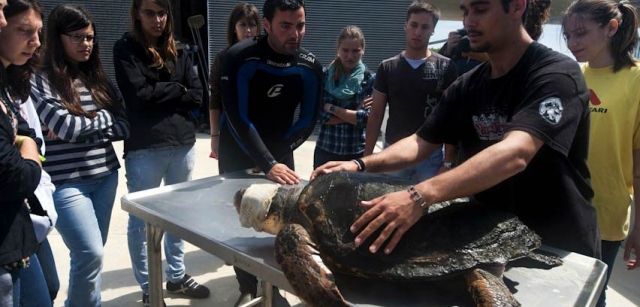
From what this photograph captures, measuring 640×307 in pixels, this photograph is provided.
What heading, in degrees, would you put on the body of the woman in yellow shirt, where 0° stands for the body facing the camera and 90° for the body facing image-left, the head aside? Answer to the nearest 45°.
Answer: approximately 45°

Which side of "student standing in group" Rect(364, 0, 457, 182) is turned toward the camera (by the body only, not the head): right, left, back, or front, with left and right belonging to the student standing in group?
front

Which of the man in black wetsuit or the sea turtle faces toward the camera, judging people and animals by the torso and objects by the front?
the man in black wetsuit

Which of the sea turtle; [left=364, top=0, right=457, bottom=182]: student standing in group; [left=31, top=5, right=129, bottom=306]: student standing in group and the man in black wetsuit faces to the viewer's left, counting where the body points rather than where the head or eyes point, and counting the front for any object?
the sea turtle

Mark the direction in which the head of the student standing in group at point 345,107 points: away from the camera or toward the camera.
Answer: toward the camera

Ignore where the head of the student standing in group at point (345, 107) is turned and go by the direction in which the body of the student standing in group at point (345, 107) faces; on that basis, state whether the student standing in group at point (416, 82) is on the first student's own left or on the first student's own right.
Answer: on the first student's own left

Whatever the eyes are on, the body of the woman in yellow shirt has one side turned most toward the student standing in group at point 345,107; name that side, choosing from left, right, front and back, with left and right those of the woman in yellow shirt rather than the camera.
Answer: right

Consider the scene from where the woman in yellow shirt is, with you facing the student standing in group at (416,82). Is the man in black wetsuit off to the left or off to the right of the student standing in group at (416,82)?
left

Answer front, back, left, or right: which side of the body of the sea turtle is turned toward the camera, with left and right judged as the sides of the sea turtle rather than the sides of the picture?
left

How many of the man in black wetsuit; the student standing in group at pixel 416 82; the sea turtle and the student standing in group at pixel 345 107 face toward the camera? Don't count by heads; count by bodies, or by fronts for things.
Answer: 3

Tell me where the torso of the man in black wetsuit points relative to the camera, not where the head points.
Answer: toward the camera

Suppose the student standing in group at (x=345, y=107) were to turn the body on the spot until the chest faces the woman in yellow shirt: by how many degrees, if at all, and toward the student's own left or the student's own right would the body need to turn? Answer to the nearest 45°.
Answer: approximately 45° to the student's own left

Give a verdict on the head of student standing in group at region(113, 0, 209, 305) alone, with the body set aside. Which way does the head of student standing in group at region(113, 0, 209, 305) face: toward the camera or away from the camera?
toward the camera

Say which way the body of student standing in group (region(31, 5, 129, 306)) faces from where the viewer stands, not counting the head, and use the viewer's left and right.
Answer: facing the viewer and to the right of the viewer

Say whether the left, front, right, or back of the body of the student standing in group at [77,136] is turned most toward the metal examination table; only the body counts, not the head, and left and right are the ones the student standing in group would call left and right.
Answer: front

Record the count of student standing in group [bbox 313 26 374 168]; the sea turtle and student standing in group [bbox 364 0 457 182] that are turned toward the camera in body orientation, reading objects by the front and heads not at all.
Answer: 2

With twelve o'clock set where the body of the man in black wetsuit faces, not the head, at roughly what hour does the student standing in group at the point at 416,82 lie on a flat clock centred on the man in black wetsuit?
The student standing in group is roughly at 8 o'clock from the man in black wetsuit.

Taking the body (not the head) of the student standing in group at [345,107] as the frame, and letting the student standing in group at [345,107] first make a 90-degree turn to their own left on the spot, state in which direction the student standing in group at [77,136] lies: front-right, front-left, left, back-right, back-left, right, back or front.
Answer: back-right
